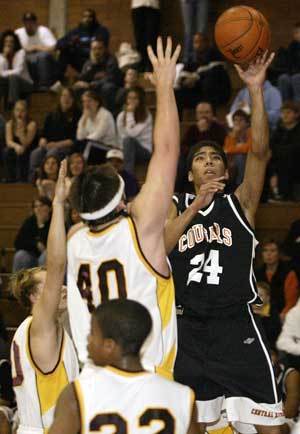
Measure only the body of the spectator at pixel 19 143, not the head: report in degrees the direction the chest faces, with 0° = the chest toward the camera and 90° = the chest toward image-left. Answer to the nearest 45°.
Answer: approximately 0°

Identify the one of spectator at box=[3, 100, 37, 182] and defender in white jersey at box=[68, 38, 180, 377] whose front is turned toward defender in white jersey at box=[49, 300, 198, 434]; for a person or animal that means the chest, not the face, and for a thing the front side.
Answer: the spectator

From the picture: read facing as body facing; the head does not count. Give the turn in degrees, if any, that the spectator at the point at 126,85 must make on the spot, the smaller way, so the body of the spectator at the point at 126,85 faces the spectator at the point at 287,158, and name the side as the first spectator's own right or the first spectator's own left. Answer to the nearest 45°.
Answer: approximately 90° to the first spectator's own left

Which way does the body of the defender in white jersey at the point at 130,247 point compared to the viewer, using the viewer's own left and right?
facing away from the viewer and to the right of the viewer

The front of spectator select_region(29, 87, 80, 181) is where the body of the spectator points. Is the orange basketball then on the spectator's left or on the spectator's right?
on the spectator's left

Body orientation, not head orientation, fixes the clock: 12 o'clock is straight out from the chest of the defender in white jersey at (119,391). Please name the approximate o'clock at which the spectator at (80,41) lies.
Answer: The spectator is roughly at 12 o'clock from the defender in white jersey.

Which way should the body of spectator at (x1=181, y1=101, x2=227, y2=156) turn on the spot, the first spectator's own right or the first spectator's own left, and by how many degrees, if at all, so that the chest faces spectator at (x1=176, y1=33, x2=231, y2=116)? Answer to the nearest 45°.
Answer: approximately 180°

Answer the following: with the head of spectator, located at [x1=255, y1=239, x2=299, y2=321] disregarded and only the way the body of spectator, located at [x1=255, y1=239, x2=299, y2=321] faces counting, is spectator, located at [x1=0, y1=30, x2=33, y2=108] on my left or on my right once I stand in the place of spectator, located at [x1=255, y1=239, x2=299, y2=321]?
on my right

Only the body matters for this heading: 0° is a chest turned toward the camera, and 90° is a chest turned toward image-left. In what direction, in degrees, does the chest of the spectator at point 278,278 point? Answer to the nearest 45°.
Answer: approximately 45°

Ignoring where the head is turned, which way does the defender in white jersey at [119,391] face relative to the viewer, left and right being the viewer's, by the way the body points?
facing away from the viewer
